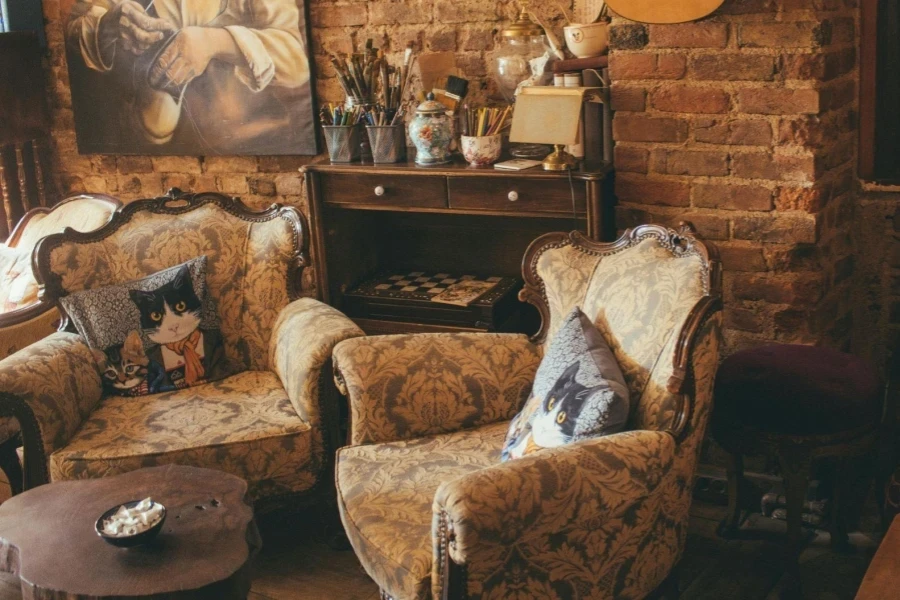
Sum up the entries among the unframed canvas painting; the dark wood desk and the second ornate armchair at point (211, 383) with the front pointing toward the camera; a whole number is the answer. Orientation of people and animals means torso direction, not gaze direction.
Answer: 3

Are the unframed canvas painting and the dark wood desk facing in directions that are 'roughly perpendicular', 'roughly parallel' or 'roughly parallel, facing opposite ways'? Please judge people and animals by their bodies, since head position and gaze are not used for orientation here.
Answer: roughly parallel

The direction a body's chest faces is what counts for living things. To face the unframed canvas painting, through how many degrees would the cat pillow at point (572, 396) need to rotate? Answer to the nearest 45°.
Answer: approximately 90° to its right

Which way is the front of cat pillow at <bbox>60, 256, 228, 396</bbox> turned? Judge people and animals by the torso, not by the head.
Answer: toward the camera

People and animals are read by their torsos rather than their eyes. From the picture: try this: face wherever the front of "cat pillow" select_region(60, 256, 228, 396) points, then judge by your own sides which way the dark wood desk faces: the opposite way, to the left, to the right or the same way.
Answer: the same way

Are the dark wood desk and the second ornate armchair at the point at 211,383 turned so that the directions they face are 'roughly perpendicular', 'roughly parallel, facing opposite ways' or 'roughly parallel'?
roughly parallel

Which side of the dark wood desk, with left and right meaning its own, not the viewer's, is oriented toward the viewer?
front

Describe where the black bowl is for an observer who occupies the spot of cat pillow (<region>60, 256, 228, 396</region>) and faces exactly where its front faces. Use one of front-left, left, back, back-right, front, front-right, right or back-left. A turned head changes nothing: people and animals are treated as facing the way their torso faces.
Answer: front

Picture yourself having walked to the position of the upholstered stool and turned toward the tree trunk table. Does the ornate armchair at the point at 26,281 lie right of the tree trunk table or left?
right

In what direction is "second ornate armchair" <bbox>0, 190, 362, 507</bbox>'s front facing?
toward the camera

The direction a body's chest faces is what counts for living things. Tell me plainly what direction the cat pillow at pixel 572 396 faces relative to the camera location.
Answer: facing the viewer and to the left of the viewer

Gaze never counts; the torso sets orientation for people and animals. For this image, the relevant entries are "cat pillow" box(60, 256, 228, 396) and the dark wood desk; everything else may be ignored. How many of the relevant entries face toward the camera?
2

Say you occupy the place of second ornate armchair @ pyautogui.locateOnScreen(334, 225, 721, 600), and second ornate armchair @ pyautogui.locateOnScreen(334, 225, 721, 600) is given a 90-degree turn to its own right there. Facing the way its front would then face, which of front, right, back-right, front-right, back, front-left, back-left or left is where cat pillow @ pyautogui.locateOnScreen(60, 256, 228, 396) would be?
front

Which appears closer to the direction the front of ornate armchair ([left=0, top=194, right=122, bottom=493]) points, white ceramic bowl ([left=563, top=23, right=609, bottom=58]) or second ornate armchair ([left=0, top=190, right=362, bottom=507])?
the second ornate armchair
